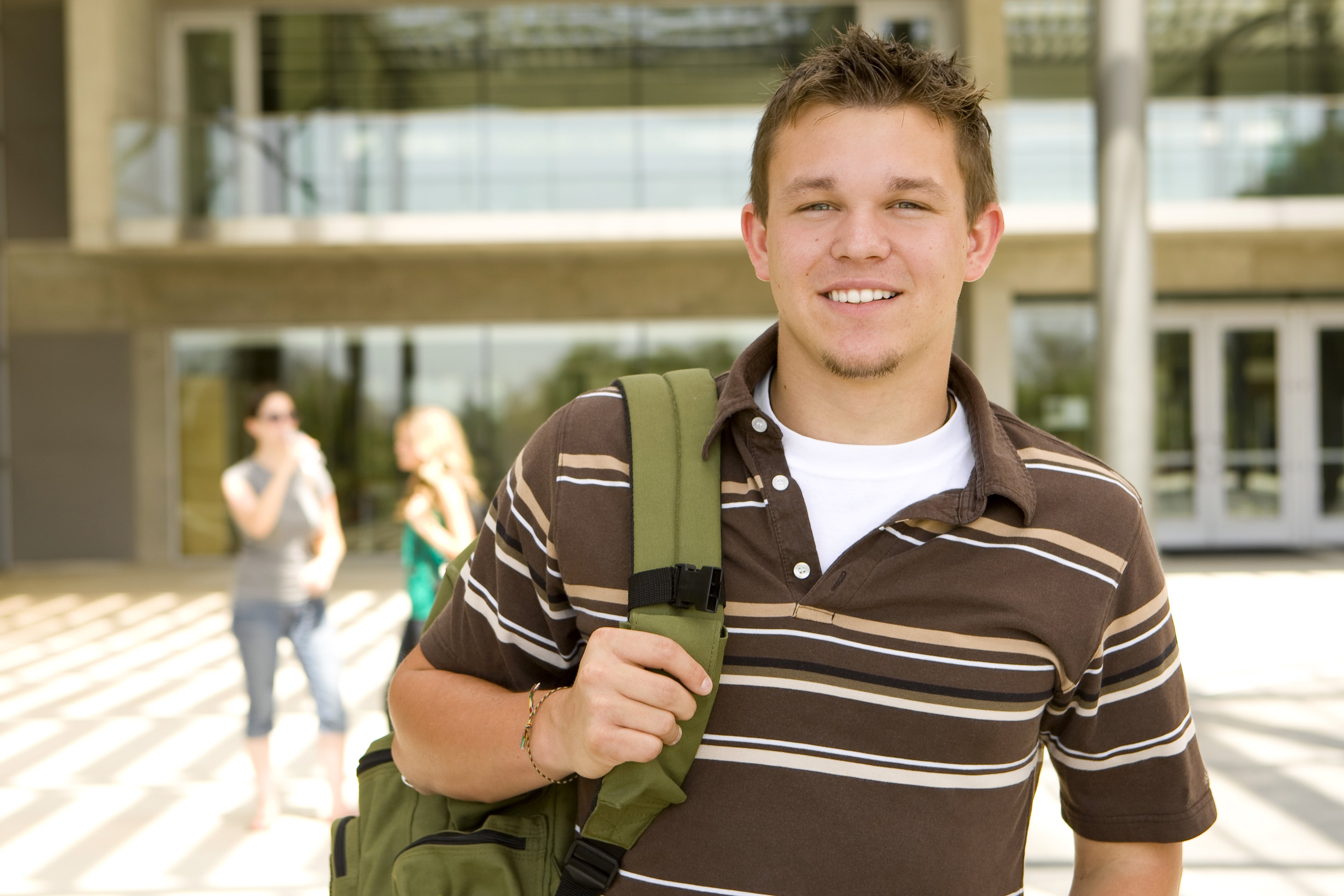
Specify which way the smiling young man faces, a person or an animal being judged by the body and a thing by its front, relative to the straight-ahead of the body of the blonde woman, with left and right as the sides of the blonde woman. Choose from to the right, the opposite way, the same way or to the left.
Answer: to the left

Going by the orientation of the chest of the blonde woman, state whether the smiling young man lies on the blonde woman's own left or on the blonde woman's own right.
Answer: on the blonde woman's own left

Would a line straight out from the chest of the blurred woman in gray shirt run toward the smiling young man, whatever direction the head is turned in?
yes

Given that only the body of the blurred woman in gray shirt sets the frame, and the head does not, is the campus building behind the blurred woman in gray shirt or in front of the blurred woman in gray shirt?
behind

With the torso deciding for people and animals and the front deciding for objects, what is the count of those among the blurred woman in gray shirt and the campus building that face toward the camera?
2

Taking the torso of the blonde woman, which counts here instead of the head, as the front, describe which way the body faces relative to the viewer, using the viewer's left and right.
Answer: facing to the left of the viewer

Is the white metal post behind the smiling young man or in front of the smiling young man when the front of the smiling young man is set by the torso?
behind

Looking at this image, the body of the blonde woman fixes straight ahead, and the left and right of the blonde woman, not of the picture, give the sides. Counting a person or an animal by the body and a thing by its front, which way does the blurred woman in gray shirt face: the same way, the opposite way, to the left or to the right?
to the left

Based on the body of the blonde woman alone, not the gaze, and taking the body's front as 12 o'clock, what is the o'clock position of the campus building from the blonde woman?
The campus building is roughly at 3 o'clock from the blonde woman.

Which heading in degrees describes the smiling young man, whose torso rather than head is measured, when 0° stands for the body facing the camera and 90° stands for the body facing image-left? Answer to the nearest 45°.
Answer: approximately 0°

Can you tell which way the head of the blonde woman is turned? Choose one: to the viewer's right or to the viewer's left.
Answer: to the viewer's left

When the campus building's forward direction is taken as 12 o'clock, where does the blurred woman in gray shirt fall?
The blurred woman in gray shirt is roughly at 12 o'clock from the campus building.

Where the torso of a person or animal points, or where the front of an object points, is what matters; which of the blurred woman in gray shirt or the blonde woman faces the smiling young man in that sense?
the blurred woman in gray shirt
